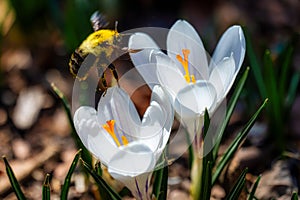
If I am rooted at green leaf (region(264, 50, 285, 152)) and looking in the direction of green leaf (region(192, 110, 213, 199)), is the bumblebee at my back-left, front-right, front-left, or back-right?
front-right

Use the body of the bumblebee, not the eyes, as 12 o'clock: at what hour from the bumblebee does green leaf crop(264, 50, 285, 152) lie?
The green leaf is roughly at 11 o'clock from the bumblebee.

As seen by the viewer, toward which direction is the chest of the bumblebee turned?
to the viewer's right
